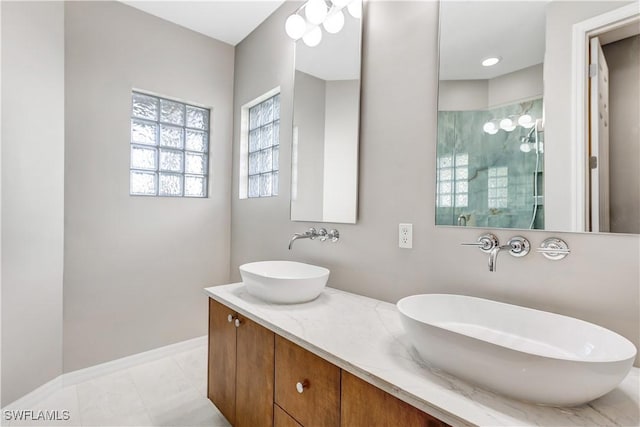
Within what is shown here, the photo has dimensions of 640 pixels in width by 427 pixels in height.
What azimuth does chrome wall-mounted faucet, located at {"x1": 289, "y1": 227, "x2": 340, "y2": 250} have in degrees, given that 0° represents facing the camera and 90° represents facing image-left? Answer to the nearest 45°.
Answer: approximately 45°

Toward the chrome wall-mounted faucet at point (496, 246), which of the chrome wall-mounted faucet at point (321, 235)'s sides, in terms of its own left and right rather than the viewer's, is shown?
left

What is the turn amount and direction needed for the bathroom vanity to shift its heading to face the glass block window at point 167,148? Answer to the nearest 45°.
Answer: approximately 90° to its right

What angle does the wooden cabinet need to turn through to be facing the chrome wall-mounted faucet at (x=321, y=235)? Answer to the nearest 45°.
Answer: approximately 135° to its right

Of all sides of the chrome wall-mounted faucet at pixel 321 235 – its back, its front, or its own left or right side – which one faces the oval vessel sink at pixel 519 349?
left
